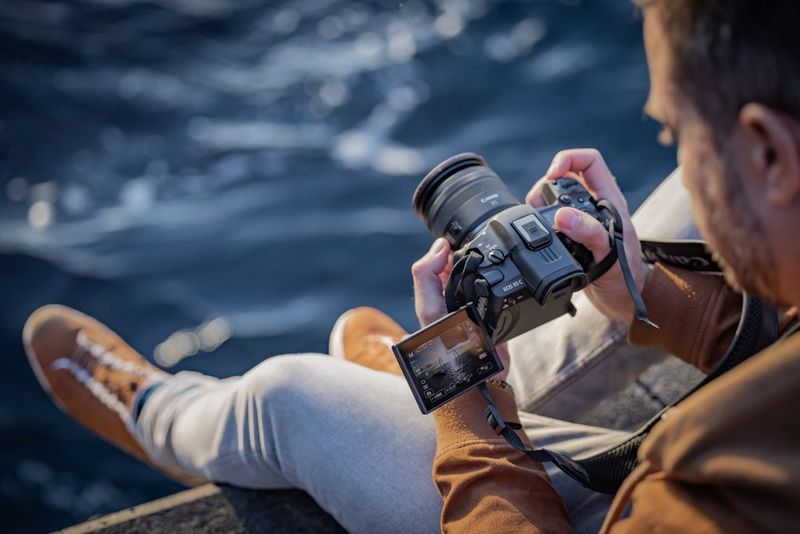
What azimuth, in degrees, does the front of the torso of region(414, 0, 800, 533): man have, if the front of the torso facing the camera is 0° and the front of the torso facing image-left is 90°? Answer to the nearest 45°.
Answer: approximately 135°

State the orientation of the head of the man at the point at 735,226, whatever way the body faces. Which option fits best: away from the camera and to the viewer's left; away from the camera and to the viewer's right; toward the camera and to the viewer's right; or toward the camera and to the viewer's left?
away from the camera and to the viewer's left
